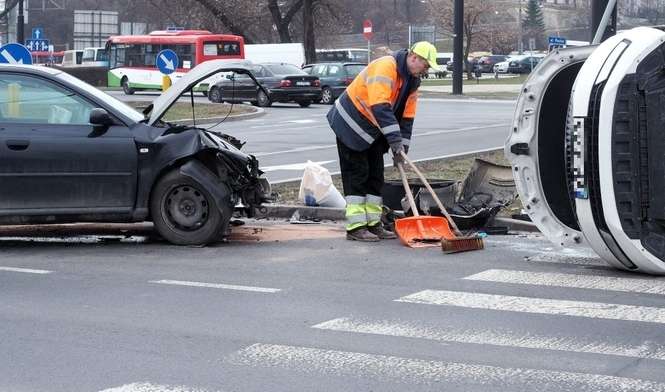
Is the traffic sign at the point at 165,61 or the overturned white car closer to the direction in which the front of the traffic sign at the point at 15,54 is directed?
the overturned white car

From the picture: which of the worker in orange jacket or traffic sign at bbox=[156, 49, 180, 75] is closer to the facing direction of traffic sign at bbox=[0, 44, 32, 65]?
the worker in orange jacket

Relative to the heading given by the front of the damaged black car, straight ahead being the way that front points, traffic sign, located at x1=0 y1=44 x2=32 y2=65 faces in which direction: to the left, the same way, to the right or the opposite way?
to the right

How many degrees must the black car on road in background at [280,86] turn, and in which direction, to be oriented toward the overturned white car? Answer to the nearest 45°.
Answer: approximately 135° to its left

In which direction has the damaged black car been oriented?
to the viewer's right

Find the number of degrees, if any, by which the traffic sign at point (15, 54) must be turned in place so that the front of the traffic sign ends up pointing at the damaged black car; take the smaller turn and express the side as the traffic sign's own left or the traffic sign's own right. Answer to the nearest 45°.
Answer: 0° — it already faces it

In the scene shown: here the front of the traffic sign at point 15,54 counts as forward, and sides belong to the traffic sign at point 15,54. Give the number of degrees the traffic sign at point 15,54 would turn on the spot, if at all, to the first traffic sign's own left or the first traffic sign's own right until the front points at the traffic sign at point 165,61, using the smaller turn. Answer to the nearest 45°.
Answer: approximately 135° to the first traffic sign's own left

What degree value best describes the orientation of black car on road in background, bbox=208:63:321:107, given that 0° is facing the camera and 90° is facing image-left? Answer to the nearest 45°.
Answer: approximately 135°

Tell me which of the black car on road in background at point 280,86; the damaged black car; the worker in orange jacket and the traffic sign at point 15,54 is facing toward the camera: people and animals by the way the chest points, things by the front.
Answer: the traffic sign

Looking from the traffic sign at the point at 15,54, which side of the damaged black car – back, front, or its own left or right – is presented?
left

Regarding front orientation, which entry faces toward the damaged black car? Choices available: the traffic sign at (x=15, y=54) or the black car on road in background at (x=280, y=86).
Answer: the traffic sign
